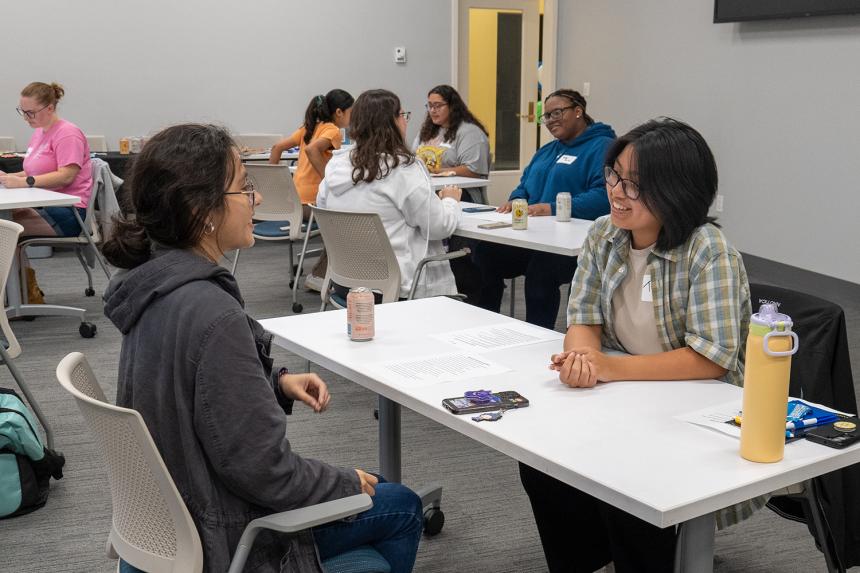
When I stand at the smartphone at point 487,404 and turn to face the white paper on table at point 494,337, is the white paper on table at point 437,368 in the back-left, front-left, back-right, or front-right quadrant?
front-left

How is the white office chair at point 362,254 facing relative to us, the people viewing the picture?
facing away from the viewer and to the right of the viewer

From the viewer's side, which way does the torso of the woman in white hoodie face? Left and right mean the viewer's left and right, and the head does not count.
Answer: facing away from the viewer and to the right of the viewer

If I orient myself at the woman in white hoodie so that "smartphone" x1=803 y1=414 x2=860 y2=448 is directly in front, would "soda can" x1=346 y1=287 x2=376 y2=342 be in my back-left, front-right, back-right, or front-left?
front-right

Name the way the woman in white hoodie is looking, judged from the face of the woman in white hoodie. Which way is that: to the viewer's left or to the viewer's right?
to the viewer's right

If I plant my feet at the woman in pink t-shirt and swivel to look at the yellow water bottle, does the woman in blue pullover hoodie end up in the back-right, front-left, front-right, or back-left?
front-left

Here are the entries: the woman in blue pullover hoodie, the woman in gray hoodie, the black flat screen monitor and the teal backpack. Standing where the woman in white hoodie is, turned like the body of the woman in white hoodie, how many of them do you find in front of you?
2

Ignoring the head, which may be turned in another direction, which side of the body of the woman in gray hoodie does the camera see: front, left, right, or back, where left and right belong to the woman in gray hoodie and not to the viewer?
right

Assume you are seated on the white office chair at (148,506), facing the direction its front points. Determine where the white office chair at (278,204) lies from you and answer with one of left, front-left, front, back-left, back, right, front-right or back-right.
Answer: front-left

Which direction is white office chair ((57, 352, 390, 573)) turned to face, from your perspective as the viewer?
facing away from the viewer and to the right of the viewer

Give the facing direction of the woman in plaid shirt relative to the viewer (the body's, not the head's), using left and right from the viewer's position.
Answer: facing the viewer and to the left of the viewer
